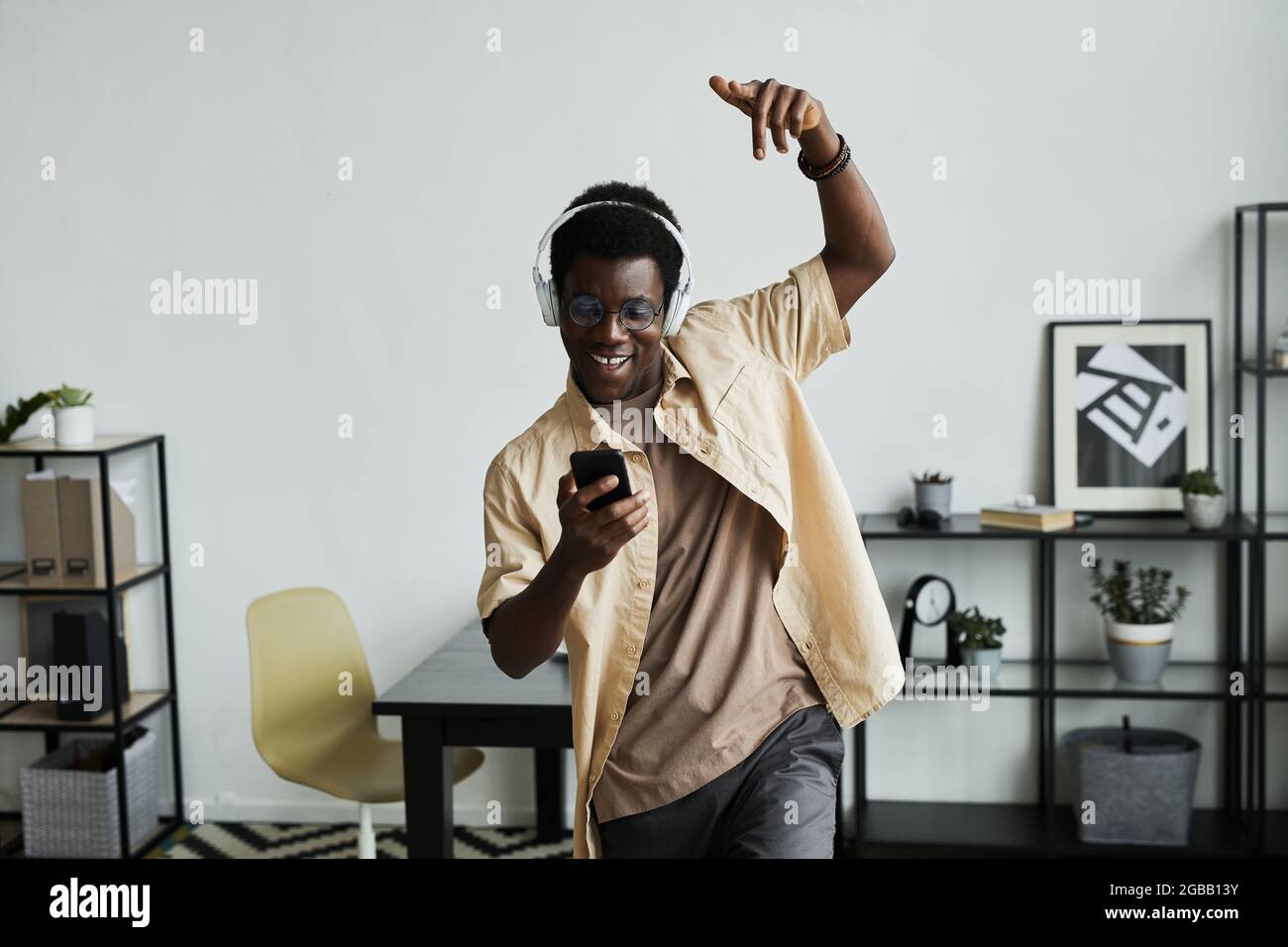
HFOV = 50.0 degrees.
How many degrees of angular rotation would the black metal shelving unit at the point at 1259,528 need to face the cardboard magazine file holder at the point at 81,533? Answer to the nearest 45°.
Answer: approximately 90° to its right

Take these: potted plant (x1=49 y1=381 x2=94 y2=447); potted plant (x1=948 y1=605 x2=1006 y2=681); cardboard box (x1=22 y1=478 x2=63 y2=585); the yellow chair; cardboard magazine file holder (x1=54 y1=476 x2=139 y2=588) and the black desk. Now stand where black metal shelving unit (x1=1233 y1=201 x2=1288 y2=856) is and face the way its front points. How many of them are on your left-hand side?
0

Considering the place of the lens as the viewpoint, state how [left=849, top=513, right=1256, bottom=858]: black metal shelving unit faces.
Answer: facing the viewer

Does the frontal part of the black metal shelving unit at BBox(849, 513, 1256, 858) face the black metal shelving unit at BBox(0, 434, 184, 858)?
no

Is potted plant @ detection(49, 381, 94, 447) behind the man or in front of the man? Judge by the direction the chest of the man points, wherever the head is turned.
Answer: behind

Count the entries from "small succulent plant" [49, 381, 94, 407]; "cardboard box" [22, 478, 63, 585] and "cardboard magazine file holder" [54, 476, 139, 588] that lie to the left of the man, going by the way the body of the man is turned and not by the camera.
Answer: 0

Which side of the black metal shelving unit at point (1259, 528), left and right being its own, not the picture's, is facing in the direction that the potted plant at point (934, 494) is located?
right

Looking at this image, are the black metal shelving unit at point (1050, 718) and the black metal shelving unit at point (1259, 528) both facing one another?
no

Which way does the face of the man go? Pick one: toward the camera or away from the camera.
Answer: toward the camera

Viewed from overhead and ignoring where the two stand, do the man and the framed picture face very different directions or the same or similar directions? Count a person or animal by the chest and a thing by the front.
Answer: same or similar directions

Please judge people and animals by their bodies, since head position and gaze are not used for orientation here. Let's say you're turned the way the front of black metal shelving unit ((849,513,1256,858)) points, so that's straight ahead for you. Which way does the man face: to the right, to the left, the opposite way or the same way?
the same way

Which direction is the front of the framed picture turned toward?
toward the camera
